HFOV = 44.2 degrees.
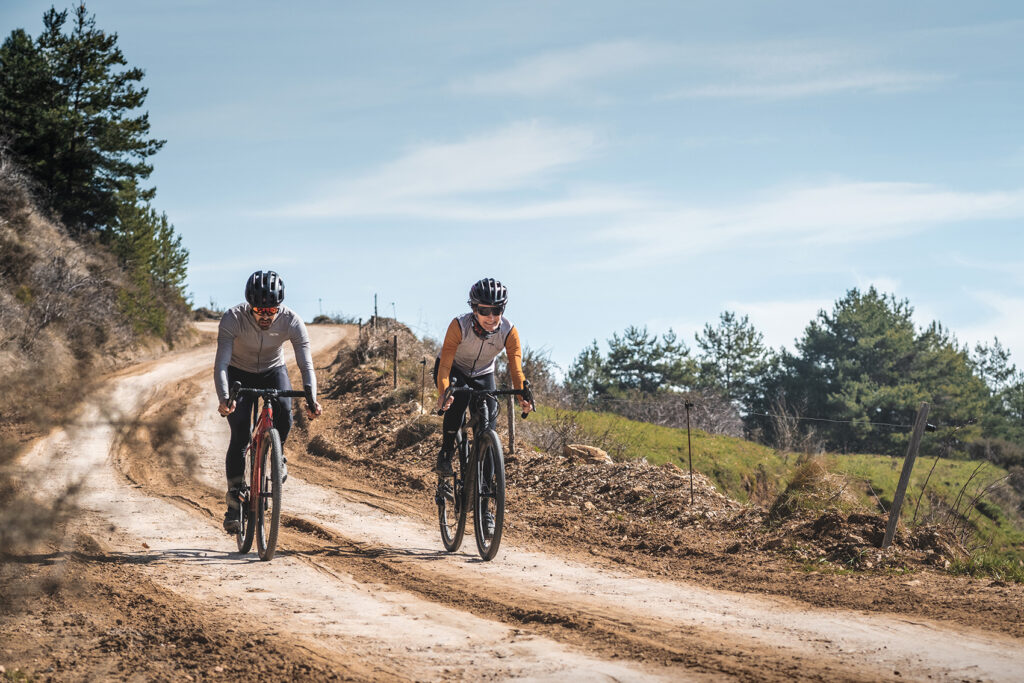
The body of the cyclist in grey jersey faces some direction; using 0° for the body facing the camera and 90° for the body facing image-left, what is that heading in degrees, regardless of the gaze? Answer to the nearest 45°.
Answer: approximately 0°

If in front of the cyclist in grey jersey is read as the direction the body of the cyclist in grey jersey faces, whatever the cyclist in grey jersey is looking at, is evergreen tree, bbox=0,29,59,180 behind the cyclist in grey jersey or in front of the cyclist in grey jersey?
behind

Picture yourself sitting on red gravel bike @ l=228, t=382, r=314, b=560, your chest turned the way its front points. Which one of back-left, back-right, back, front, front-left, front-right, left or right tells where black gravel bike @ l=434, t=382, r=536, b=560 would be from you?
left

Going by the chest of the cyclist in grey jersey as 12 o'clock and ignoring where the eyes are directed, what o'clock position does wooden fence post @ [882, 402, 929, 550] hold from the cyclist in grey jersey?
The wooden fence post is roughly at 9 o'clock from the cyclist in grey jersey.

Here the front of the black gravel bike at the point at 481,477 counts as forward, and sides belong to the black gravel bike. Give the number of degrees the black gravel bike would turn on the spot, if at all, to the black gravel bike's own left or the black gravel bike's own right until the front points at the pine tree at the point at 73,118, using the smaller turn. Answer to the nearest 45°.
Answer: approximately 135° to the black gravel bike's own right

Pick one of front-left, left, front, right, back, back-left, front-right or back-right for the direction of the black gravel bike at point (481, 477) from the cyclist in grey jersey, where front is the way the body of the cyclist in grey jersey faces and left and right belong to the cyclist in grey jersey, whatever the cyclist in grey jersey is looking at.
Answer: left

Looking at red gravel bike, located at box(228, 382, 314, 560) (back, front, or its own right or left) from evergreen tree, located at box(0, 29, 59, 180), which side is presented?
back

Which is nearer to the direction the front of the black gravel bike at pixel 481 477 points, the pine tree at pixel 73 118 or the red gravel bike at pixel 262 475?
the red gravel bike

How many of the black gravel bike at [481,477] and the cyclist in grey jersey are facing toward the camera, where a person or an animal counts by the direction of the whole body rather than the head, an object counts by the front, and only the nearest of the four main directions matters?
2
